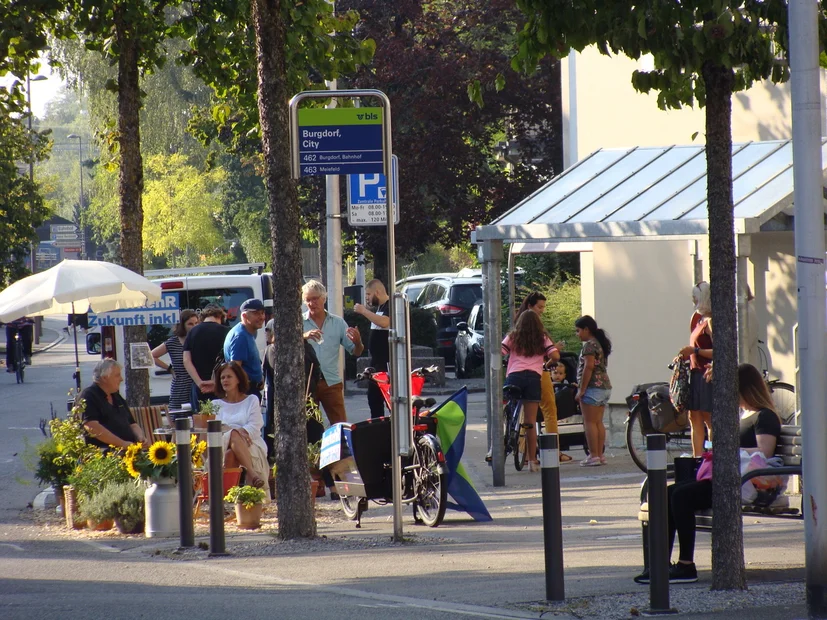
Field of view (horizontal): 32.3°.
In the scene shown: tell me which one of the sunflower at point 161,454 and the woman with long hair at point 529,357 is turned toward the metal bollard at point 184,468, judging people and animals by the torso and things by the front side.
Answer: the sunflower

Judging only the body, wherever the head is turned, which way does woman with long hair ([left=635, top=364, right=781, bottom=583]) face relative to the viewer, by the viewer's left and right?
facing to the left of the viewer

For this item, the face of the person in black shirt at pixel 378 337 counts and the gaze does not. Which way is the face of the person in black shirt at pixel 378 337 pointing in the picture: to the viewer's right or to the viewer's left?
to the viewer's left

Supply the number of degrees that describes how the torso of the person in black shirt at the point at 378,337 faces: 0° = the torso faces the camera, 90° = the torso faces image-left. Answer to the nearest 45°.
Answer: approximately 90°

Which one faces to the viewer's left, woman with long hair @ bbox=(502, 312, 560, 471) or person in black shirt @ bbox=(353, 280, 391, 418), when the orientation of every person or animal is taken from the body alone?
the person in black shirt

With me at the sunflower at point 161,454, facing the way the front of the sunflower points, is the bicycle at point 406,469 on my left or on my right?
on my left

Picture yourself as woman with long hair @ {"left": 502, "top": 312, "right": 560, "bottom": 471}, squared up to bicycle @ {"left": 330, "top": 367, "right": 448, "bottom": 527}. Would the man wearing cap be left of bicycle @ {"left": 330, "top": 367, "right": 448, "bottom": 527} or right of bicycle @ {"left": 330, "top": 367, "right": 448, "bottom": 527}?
right
